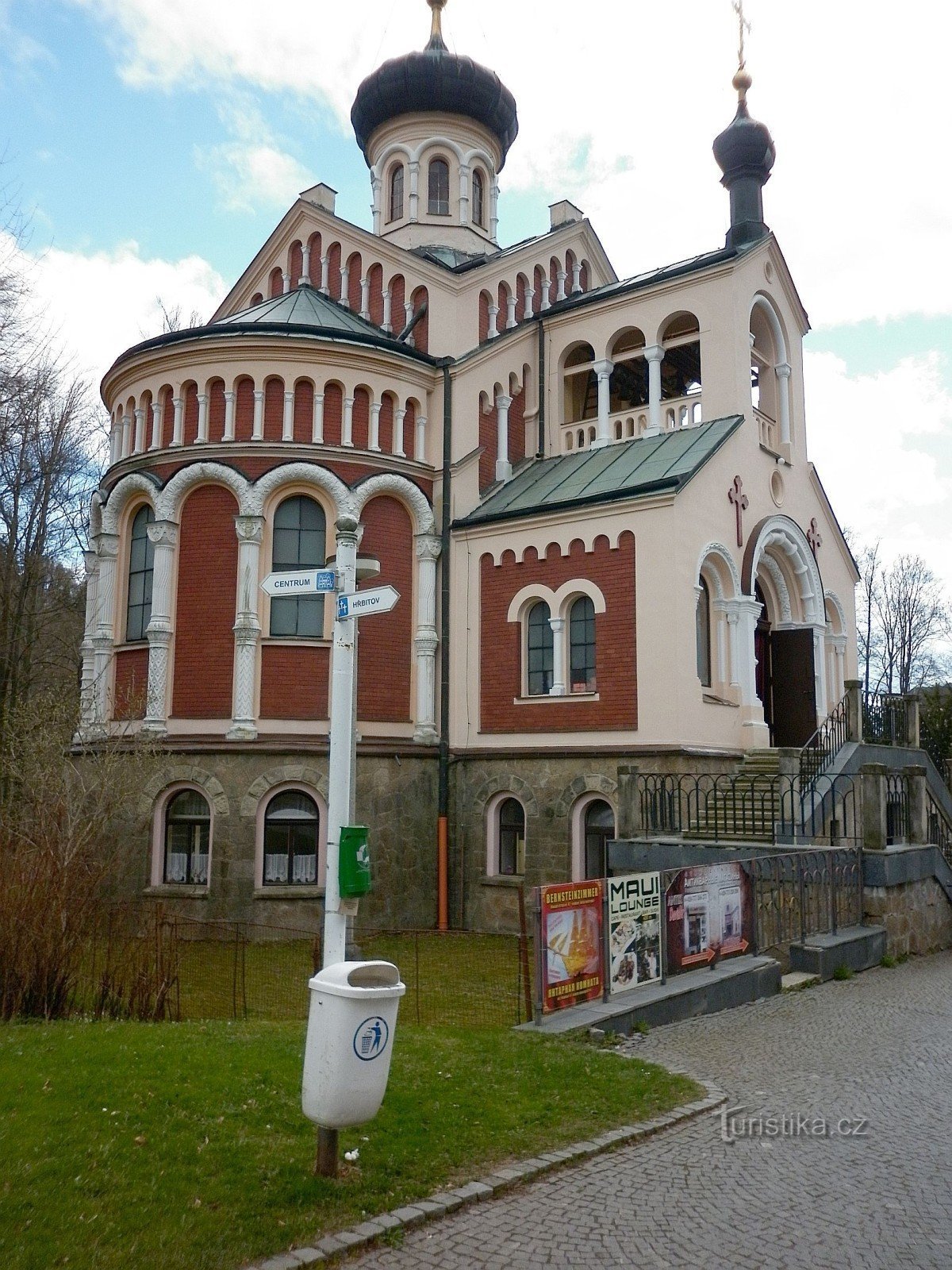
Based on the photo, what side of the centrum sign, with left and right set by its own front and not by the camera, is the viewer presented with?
front

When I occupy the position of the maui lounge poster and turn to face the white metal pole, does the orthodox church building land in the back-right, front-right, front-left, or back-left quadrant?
back-right

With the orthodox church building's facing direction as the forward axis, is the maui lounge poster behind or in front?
in front

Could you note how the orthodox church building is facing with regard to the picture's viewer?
facing the viewer and to the right of the viewer

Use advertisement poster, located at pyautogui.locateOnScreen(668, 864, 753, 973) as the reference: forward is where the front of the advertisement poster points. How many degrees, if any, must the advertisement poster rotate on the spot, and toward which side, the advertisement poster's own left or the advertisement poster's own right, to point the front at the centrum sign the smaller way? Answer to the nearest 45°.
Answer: approximately 90° to the advertisement poster's own right

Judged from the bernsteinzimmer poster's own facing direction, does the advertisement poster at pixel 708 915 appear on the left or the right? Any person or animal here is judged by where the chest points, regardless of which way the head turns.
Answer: on its left

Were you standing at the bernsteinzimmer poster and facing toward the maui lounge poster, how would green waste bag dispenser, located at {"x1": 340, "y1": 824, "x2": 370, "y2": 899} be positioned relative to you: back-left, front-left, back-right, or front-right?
back-right

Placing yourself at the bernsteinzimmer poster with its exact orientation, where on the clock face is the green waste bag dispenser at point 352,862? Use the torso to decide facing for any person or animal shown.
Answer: The green waste bag dispenser is roughly at 2 o'clock from the bernsteinzimmer poster.

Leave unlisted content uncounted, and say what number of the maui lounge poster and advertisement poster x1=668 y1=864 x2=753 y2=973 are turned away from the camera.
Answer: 0

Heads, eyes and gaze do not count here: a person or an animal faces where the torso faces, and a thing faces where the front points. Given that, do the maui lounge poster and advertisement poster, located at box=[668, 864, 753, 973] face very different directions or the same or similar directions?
same or similar directions

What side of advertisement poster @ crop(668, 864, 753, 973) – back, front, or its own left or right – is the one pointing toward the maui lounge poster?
right
